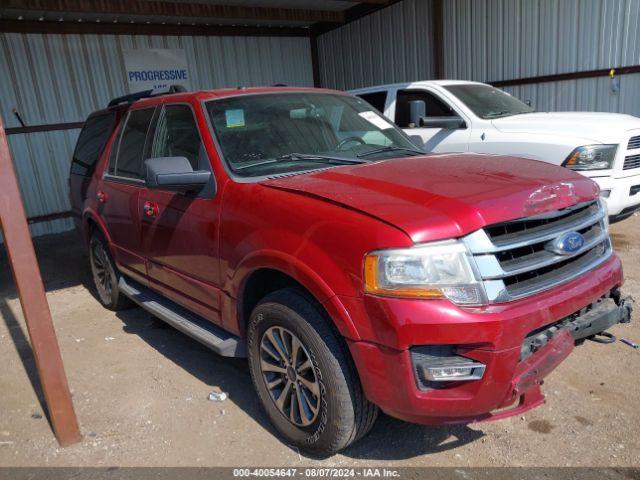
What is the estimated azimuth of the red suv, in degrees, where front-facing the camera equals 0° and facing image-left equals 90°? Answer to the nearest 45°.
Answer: approximately 315°

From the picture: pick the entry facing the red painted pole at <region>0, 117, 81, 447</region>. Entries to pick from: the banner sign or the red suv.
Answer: the banner sign

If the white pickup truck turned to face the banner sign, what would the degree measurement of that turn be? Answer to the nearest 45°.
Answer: approximately 180°

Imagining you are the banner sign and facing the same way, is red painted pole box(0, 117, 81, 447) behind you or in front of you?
in front

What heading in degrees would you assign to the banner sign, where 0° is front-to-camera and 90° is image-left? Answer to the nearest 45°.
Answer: approximately 0°

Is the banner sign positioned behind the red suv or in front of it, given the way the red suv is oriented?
behind

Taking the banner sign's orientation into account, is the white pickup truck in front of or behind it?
in front
